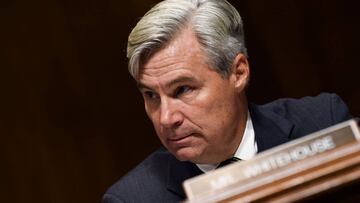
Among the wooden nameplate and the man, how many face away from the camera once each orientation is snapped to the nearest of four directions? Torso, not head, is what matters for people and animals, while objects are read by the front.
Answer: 0

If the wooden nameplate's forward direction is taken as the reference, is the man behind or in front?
behind

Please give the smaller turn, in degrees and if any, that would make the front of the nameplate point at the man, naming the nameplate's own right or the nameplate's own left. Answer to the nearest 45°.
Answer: approximately 180°

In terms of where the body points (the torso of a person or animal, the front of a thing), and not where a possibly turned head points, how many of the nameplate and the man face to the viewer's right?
0

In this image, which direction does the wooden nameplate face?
toward the camera

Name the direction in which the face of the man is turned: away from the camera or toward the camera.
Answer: toward the camera

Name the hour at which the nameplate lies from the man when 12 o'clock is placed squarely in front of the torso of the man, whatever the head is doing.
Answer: The nameplate is roughly at 10 o'clock from the man.
